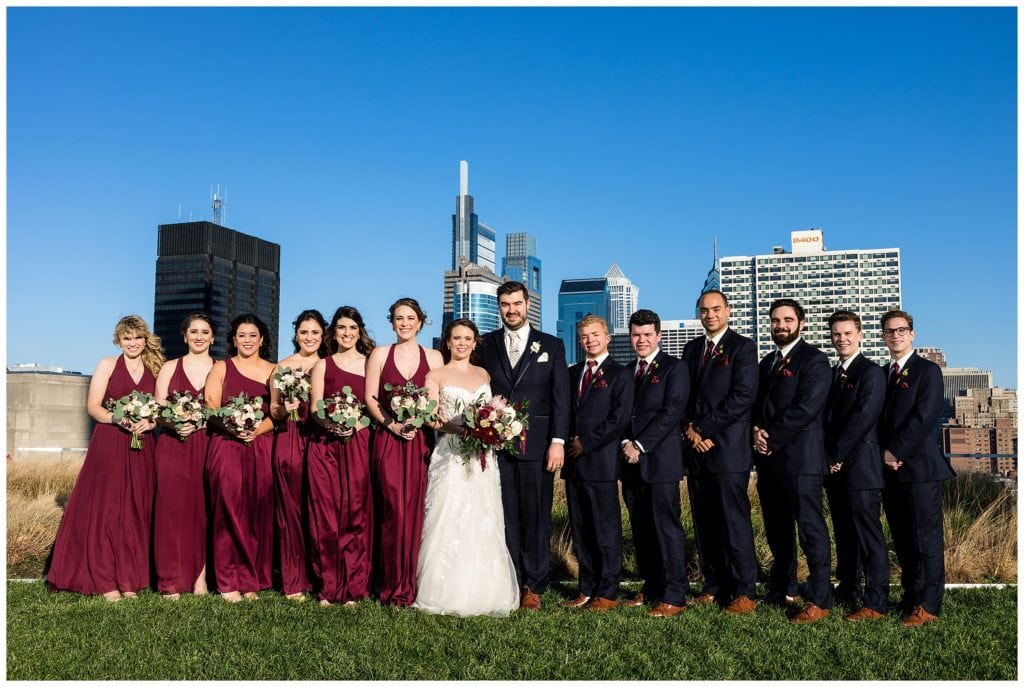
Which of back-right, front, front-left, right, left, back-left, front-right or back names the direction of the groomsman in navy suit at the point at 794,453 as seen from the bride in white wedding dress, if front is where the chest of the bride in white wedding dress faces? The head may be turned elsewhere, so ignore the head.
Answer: left

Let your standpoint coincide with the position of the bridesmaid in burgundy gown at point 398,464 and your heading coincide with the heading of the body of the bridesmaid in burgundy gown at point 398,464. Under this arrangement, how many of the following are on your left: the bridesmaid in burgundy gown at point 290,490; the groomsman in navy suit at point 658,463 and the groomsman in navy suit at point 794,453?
2

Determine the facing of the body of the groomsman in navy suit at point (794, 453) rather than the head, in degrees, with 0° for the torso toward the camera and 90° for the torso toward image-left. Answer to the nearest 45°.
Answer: approximately 45°

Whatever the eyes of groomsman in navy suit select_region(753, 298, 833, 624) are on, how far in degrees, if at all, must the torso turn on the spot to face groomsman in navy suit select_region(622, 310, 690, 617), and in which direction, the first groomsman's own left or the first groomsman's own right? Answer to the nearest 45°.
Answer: approximately 45° to the first groomsman's own right

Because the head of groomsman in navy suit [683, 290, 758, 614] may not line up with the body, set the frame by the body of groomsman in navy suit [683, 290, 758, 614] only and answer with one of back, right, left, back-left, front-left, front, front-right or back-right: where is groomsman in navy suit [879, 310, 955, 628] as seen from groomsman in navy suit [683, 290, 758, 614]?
back-left

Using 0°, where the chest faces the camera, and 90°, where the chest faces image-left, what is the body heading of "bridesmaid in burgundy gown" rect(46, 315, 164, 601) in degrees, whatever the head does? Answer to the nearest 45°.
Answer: approximately 315°

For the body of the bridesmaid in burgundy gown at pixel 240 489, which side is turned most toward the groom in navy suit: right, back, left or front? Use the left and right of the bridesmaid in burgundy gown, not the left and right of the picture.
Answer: left

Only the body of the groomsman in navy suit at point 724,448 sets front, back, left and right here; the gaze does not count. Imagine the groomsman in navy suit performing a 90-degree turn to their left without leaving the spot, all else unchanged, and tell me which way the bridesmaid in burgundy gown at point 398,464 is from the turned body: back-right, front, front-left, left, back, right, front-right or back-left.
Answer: back-right

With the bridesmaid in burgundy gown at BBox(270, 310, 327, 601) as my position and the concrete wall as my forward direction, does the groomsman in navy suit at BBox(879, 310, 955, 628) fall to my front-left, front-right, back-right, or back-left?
back-right

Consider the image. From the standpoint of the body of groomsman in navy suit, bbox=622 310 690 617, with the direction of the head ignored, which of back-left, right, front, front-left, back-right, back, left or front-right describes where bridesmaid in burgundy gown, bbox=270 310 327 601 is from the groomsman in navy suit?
front-right

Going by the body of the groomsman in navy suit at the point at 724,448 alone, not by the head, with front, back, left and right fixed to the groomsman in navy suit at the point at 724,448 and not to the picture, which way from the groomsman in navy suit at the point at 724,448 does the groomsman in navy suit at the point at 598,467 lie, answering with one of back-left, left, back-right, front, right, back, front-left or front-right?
front-right
